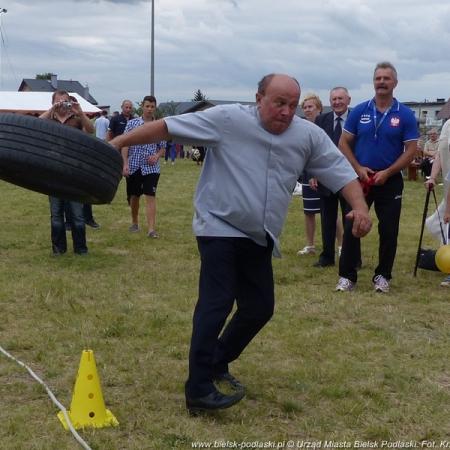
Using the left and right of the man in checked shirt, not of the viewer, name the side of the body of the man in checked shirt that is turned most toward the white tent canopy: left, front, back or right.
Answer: back

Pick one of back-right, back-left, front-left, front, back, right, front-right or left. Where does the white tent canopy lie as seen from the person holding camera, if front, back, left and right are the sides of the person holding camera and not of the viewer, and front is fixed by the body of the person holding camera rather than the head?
back

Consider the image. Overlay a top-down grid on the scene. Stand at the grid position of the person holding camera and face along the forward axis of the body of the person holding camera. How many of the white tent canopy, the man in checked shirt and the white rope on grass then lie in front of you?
1

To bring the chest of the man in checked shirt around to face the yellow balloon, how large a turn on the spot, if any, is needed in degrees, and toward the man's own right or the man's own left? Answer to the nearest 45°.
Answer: approximately 45° to the man's own left

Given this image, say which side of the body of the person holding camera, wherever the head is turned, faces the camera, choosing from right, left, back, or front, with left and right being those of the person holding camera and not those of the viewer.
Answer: front

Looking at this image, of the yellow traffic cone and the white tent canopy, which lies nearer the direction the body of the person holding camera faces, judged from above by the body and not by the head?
the yellow traffic cone

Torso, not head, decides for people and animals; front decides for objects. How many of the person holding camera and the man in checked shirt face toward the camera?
2

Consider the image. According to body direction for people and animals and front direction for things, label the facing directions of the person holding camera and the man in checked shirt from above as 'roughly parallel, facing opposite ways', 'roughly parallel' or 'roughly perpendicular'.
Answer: roughly parallel

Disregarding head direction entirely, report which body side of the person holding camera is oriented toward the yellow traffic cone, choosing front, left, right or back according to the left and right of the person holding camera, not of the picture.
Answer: front

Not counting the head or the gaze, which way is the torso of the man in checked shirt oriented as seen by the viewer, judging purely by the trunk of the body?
toward the camera

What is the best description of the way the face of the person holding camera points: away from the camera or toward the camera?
toward the camera

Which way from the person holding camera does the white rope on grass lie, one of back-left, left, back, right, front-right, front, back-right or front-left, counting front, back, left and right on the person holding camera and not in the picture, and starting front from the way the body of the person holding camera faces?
front

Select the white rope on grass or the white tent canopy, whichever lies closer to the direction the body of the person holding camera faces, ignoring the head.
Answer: the white rope on grass

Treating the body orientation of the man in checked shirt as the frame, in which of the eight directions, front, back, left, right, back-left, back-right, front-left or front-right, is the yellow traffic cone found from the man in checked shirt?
front
